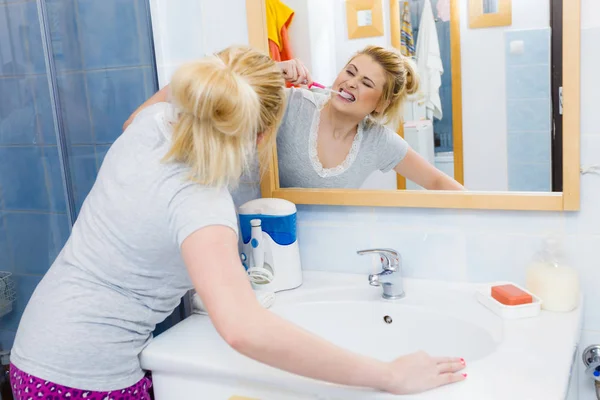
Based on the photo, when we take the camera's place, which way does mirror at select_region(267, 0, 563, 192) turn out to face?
facing the viewer

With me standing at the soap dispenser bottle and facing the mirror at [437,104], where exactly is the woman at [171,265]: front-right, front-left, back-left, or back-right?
front-left

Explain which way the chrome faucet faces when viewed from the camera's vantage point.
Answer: facing the viewer and to the left of the viewer

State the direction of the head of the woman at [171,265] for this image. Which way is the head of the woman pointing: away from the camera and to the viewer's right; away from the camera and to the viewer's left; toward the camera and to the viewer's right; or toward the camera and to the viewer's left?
away from the camera and to the viewer's right

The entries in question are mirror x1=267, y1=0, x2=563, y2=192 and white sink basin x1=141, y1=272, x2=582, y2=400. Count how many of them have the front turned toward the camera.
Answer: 2

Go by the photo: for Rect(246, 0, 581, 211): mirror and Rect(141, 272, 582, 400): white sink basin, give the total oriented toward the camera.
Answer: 2

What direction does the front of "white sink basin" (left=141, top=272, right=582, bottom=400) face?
toward the camera
